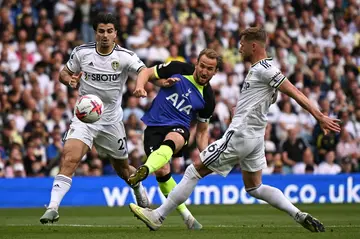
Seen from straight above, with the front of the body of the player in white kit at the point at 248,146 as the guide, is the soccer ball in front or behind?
in front

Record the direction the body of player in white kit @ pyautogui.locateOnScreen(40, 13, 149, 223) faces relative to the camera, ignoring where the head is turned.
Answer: toward the camera

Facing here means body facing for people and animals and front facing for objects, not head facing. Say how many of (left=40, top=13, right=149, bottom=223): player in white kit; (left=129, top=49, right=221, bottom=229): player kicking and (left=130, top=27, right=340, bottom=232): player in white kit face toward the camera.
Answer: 2

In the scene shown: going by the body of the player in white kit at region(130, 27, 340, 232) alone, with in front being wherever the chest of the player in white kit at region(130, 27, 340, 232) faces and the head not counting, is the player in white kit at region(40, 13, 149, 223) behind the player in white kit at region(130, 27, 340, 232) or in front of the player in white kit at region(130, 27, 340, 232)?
in front

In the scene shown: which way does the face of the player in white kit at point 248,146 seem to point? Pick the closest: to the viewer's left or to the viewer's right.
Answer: to the viewer's left

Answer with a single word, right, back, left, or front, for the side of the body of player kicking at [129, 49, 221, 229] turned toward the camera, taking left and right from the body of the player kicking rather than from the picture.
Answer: front

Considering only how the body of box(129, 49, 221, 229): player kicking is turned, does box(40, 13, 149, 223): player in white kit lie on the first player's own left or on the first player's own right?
on the first player's own right

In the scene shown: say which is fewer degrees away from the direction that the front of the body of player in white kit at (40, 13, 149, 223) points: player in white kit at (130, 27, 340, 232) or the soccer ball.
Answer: the soccer ball

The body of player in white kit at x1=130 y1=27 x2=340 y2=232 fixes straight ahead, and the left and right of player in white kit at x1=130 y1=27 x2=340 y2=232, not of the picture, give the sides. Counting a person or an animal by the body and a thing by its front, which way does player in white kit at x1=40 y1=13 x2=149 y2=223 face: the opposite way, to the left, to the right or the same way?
to the left

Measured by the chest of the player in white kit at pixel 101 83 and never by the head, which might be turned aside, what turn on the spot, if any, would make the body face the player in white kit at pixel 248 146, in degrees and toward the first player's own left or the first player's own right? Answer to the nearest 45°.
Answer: approximately 45° to the first player's own left

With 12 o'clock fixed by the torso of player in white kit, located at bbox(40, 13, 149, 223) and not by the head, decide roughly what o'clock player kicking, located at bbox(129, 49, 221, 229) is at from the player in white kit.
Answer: The player kicking is roughly at 10 o'clock from the player in white kit.

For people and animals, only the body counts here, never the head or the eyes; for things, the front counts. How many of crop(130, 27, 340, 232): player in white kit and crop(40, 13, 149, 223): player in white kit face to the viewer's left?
1

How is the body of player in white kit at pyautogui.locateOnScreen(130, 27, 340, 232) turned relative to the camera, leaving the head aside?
to the viewer's left

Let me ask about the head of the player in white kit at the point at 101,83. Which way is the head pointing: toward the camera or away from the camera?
toward the camera
